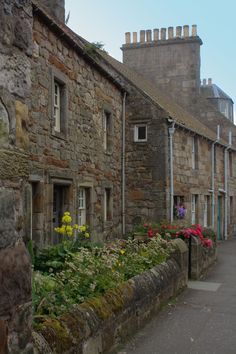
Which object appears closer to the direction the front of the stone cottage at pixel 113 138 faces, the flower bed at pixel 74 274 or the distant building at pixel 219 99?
the flower bed

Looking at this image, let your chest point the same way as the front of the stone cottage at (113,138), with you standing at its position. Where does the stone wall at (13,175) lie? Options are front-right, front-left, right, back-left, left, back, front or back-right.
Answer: front-right

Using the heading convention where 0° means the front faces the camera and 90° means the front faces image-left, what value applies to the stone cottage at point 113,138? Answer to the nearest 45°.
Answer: approximately 315°

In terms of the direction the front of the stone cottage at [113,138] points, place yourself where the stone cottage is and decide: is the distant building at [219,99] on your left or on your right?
on your left

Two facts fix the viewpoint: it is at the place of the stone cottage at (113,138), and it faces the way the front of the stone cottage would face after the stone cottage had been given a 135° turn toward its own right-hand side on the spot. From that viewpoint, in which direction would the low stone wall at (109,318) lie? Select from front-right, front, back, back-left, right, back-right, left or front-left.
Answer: left

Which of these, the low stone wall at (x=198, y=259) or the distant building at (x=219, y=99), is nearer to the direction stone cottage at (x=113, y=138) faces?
the low stone wall
